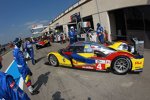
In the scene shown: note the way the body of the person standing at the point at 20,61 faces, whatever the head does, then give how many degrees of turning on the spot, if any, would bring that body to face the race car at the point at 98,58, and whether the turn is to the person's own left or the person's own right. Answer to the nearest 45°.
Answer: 0° — they already face it

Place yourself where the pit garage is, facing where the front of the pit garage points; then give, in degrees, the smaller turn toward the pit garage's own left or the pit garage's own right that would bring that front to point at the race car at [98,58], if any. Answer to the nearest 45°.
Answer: approximately 45° to the pit garage's own left

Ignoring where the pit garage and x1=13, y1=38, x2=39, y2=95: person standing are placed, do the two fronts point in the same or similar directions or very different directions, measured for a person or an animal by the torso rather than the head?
very different directions

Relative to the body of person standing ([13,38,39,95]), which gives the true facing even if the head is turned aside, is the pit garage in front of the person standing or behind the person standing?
in front

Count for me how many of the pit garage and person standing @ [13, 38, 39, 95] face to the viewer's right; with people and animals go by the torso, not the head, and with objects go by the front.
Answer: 1

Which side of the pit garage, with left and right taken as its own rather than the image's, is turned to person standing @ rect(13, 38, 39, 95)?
front

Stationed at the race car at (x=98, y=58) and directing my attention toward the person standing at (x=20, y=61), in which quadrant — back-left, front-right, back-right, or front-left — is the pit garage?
back-right

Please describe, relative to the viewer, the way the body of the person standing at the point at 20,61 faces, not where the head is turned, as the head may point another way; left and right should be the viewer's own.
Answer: facing to the right of the viewer

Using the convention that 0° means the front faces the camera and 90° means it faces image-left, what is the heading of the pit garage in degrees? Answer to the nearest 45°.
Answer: approximately 45°
